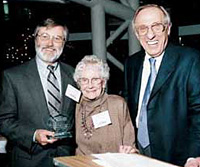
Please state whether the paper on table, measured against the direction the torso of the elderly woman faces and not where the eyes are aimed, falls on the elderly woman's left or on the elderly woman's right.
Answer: on the elderly woman's left

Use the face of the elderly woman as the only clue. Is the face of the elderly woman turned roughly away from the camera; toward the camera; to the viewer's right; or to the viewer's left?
toward the camera

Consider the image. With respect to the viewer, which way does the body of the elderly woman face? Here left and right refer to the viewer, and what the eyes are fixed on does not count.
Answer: facing the viewer and to the left of the viewer
